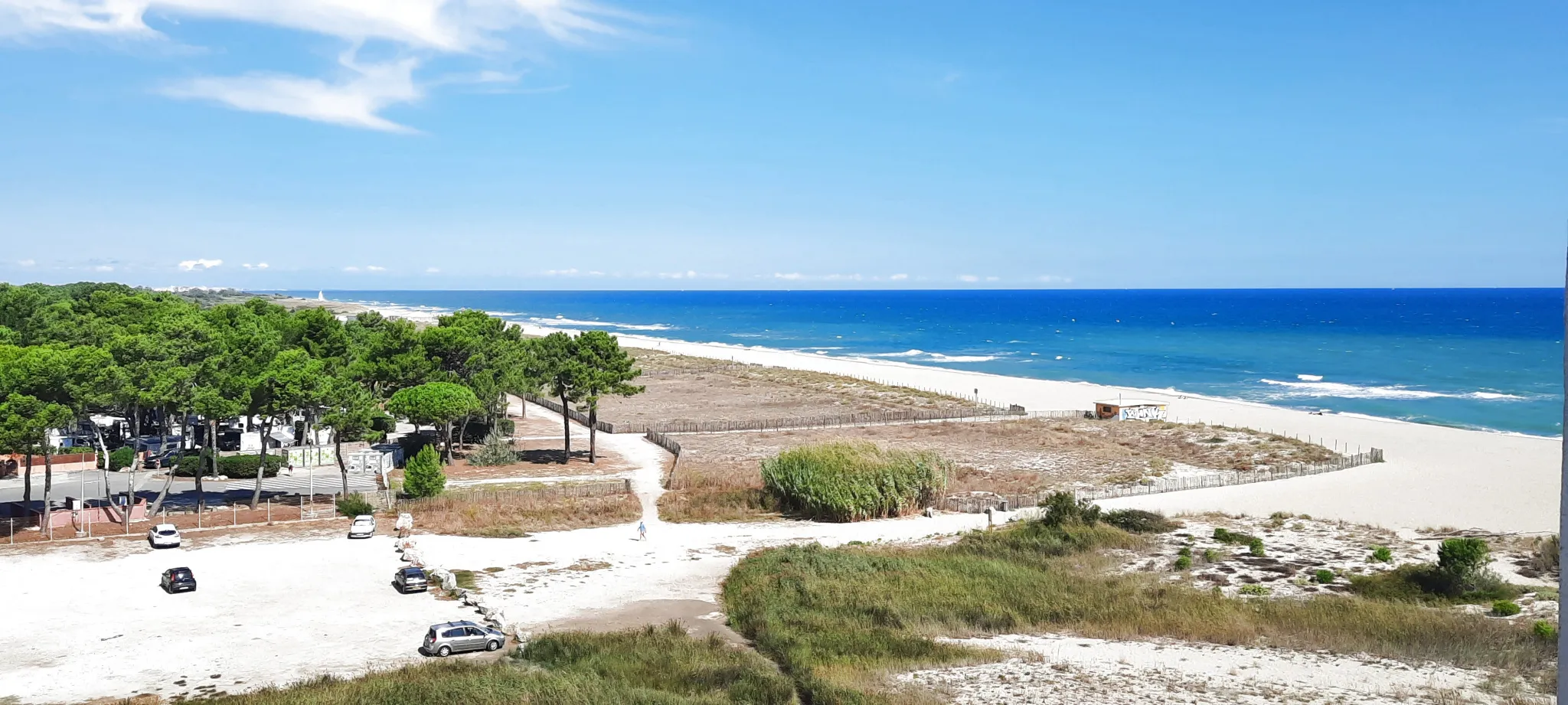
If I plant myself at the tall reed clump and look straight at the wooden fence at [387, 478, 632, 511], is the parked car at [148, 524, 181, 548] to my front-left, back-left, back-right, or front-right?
front-left

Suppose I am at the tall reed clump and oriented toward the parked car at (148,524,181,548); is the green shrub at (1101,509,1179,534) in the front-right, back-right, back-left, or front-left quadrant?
back-left

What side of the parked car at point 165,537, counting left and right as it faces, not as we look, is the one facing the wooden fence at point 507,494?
right

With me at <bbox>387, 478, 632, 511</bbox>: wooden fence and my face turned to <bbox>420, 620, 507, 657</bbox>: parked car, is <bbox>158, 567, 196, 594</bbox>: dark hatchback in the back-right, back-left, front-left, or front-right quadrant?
front-right

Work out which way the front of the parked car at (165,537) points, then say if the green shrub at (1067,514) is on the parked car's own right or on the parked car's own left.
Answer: on the parked car's own right

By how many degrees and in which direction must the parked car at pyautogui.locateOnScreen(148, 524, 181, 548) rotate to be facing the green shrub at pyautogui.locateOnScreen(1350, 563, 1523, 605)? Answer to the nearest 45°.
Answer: approximately 135° to its right

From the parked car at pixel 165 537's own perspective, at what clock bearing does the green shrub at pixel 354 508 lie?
The green shrub is roughly at 2 o'clock from the parked car.

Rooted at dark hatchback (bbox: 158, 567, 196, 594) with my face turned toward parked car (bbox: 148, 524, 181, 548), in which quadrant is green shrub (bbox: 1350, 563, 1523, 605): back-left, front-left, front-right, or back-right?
back-right

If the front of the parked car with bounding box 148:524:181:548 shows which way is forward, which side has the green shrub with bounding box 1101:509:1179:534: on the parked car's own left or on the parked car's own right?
on the parked car's own right
